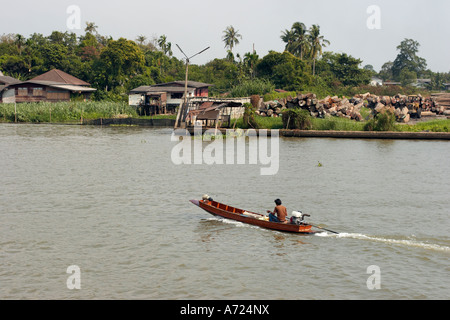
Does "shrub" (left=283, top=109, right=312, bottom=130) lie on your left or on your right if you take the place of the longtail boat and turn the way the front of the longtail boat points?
on your right

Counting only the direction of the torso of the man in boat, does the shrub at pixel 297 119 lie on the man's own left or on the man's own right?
on the man's own right

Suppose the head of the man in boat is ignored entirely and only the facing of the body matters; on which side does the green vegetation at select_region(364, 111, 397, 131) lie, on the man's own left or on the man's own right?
on the man's own right

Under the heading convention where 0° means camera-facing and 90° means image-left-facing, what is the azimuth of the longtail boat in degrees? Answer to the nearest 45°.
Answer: approximately 135°

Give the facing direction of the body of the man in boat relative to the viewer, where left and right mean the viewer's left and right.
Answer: facing away from the viewer and to the left of the viewer
